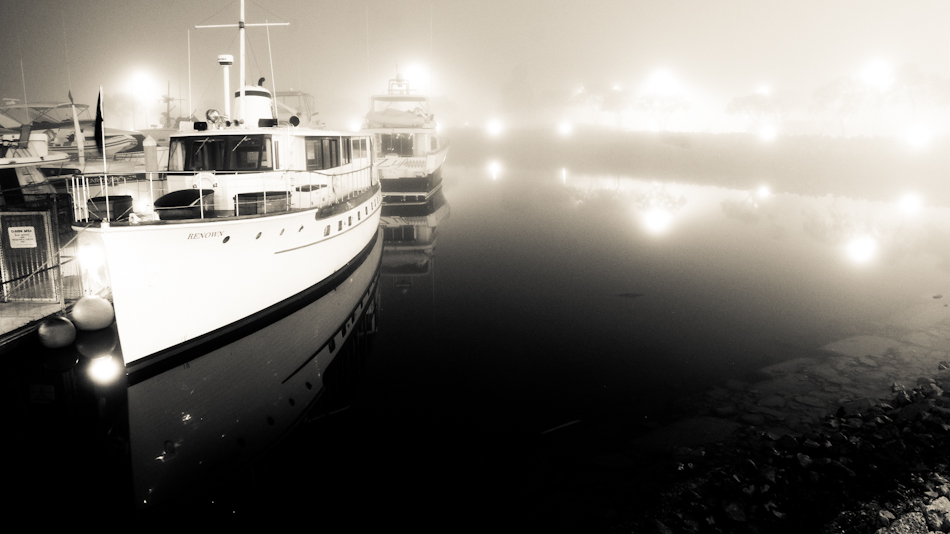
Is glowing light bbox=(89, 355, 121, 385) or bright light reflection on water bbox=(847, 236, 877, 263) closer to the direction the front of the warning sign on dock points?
the glowing light

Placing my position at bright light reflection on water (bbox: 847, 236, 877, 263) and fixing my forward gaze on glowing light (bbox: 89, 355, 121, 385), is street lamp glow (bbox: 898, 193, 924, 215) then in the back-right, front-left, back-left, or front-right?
back-right

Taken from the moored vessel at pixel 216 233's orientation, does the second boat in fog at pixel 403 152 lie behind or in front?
behind

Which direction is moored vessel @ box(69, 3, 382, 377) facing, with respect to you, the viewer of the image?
facing the viewer and to the left of the viewer

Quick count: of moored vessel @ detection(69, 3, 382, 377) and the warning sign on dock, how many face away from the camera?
0

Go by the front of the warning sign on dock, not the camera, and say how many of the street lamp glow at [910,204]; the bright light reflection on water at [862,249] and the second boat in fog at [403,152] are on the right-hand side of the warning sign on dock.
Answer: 0

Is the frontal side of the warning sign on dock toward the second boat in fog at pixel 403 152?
no

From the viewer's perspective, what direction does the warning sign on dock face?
toward the camera
